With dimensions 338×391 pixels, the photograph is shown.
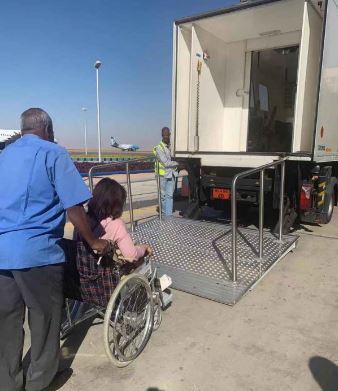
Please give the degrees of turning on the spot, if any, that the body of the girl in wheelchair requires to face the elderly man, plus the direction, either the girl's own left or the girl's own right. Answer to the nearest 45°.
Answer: approximately 180°

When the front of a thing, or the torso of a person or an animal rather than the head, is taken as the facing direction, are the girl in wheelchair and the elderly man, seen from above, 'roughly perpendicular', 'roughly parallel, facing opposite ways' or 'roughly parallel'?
roughly parallel

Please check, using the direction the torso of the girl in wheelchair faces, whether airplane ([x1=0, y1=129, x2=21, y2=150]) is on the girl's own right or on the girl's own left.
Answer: on the girl's own left

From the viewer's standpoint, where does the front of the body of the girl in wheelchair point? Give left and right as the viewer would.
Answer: facing away from the viewer and to the right of the viewer

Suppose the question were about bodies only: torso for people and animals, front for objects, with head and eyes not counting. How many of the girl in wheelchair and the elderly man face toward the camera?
0

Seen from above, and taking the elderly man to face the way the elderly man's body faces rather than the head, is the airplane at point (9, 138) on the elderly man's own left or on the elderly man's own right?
on the elderly man's own left

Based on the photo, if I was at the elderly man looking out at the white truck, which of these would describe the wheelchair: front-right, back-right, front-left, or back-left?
front-right

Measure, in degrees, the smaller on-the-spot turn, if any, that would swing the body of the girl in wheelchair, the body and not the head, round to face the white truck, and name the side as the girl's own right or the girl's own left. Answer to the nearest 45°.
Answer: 0° — they already face it

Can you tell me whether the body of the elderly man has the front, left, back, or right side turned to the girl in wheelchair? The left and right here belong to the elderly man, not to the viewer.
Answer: front

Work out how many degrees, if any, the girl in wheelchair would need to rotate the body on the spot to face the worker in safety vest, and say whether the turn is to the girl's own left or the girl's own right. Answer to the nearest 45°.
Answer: approximately 45° to the girl's own left

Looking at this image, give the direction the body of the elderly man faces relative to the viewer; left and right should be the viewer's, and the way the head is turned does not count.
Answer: facing away from the viewer and to the right of the viewer
